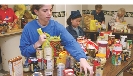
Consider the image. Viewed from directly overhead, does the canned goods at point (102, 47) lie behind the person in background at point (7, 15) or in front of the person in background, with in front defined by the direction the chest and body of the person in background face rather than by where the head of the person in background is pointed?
in front

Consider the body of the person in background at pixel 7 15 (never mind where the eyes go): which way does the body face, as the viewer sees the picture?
toward the camera

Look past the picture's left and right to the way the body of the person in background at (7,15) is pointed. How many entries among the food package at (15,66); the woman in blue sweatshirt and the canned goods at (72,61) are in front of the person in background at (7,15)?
3

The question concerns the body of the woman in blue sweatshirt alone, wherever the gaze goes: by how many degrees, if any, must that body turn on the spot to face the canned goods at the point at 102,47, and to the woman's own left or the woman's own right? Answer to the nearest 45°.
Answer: approximately 45° to the woman's own left

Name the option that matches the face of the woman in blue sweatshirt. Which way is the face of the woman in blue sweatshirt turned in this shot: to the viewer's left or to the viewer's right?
to the viewer's right

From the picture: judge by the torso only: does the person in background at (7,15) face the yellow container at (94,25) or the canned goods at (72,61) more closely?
the canned goods

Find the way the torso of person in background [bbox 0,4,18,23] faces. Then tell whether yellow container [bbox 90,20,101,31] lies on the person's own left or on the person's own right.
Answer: on the person's own left

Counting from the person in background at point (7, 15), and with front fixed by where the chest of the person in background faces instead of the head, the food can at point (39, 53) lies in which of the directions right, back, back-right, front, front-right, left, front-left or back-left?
front

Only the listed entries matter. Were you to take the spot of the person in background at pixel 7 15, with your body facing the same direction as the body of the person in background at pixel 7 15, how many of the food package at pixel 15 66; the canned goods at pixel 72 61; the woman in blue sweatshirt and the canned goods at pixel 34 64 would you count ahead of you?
4

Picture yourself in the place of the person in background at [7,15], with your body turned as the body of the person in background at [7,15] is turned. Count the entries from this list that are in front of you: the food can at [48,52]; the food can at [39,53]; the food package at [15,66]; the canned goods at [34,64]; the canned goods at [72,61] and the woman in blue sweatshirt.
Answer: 6
